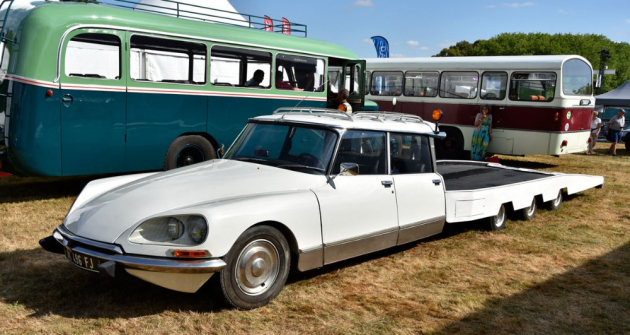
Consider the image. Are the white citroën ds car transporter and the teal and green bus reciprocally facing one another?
no

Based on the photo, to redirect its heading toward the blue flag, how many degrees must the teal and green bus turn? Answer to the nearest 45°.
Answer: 0° — it already faces it

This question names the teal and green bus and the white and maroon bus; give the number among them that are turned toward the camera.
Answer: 0

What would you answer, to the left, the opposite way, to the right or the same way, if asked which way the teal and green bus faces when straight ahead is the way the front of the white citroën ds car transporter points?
the opposite way

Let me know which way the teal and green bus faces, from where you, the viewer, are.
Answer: facing away from the viewer and to the right of the viewer

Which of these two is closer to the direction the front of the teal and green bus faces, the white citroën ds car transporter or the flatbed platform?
the flatbed platform

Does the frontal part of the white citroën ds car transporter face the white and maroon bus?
no

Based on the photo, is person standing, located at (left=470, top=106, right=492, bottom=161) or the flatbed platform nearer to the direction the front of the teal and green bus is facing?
the person standing

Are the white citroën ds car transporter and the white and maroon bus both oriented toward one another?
no

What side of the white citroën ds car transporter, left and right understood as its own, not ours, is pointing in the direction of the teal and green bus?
right

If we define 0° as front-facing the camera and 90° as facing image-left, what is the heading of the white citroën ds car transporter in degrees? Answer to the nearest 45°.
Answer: approximately 45°

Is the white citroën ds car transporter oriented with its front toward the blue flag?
no

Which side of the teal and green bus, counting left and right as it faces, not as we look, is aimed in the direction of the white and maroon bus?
front
